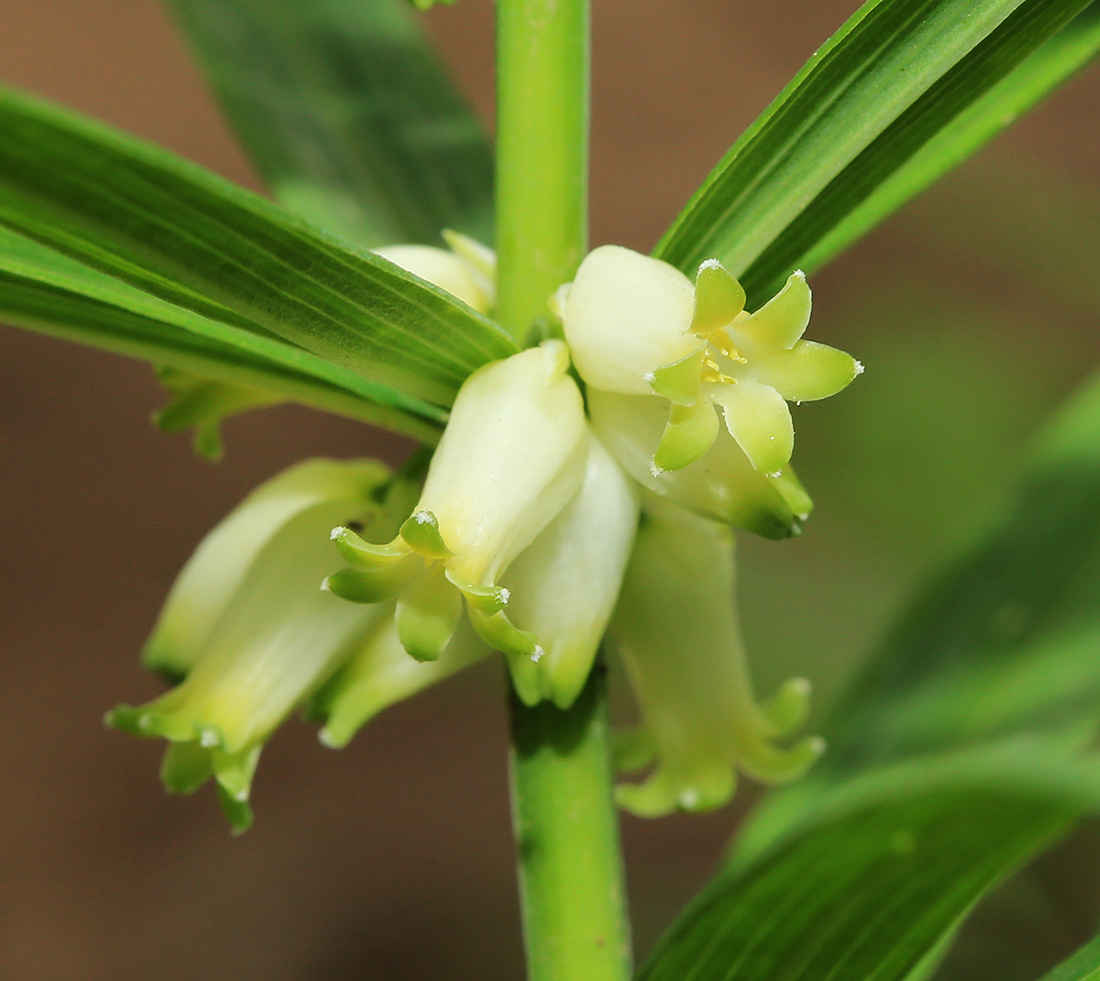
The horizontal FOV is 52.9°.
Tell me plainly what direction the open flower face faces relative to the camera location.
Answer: facing the viewer and to the right of the viewer
